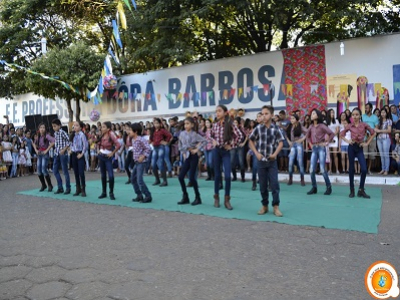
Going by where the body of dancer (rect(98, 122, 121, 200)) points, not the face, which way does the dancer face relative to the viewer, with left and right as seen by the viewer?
facing the viewer and to the left of the viewer

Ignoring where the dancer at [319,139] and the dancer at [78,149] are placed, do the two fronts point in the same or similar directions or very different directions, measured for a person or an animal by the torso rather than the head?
same or similar directions

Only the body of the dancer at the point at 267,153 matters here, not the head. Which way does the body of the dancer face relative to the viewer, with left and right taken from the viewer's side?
facing the viewer

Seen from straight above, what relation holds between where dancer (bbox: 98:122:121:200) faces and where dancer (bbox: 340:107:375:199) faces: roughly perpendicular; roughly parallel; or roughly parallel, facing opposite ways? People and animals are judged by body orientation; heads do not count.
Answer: roughly parallel

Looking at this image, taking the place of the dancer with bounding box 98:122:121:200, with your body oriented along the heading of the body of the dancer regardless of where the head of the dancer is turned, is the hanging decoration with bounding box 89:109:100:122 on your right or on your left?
on your right

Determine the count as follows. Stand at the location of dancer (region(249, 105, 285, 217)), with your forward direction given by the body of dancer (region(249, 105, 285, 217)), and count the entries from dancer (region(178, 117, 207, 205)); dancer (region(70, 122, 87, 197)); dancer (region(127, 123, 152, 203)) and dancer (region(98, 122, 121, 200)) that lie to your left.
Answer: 0

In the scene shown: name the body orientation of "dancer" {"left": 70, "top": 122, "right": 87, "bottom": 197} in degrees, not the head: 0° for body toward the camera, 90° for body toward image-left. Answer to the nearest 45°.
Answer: approximately 45°

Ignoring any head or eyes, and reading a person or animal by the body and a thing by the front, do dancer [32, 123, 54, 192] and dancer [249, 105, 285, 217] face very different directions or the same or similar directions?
same or similar directions

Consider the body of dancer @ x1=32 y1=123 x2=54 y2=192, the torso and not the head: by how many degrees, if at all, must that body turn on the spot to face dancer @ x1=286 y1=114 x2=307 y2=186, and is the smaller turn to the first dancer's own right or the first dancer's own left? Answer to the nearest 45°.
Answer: approximately 90° to the first dancer's own left

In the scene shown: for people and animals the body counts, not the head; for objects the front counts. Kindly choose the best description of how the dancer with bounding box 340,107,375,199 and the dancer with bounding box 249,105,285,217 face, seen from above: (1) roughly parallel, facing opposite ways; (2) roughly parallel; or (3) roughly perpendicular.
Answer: roughly parallel

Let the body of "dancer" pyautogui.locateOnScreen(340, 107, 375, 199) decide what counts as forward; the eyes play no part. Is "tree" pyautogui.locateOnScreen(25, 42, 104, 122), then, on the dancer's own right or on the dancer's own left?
on the dancer's own right

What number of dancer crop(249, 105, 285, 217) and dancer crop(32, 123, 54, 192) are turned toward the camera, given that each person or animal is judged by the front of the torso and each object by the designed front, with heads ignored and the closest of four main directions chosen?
2

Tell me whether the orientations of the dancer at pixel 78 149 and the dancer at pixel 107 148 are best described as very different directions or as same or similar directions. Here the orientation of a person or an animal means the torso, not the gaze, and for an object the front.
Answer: same or similar directions

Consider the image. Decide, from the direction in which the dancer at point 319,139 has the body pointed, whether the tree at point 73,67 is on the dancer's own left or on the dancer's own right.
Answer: on the dancer's own right

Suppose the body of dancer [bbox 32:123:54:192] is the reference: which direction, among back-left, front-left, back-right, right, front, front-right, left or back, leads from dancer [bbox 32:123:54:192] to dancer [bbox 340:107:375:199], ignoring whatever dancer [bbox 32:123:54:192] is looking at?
front-left

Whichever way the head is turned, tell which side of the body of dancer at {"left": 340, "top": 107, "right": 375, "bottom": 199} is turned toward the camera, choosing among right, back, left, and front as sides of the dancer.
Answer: front

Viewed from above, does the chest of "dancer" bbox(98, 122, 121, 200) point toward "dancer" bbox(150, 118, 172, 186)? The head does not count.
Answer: no

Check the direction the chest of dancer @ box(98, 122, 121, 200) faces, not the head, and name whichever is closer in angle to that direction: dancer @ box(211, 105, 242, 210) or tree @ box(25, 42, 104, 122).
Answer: the dancer

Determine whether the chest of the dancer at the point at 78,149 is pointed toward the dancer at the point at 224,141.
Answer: no

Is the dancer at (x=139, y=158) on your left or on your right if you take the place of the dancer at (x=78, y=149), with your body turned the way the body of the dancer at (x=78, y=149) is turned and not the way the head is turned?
on your left
